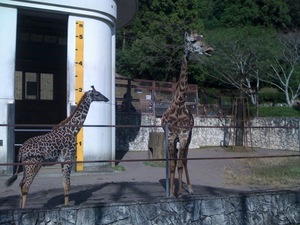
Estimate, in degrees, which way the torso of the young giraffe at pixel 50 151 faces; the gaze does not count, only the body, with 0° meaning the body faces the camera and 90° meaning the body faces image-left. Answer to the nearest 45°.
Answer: approximately 270°

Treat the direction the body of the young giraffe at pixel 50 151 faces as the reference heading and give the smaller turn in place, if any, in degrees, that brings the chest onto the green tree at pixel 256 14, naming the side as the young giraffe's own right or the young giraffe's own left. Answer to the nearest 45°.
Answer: approximately 45° to the young giraffe's own left

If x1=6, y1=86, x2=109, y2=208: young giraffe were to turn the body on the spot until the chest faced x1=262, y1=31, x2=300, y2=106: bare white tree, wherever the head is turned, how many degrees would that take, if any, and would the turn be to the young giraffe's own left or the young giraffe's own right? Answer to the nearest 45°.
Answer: approximately 45° to the young giraffe's own left

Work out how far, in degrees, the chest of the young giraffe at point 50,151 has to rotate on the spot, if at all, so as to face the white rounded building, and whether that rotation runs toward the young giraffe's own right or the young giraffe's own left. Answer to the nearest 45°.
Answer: approximately 90° to the young giraffe's own left

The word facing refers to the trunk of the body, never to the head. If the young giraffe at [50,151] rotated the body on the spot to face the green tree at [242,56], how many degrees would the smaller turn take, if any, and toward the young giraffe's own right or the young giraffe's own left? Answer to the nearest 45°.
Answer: approximately 45° to the young giraffe's own left

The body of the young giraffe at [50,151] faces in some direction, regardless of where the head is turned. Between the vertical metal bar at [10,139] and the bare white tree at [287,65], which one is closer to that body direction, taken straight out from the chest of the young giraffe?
the bare white tree

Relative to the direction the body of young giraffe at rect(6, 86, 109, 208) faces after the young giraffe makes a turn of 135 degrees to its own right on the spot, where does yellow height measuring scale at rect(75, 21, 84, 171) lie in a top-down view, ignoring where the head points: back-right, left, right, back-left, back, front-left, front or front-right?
back-right
